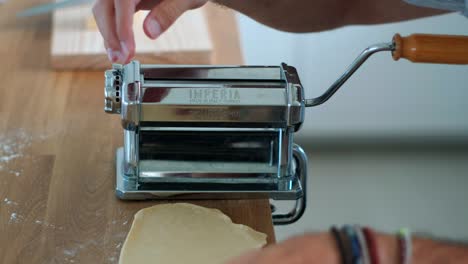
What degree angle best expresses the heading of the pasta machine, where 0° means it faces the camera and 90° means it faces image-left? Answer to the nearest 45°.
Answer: approximately 0°
